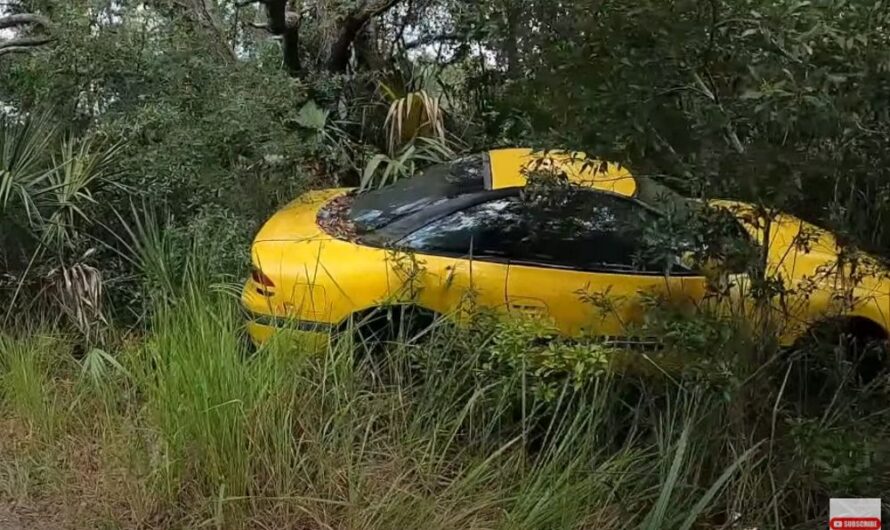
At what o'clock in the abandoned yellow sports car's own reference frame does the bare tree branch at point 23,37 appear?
The bare tree branch is roughly at 7 o'clock from the abandoned yellow sports car.

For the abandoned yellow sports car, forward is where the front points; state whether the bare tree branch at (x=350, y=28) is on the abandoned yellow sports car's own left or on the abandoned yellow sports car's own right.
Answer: on the abandoned yellow sports car's own left

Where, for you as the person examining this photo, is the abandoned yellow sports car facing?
facing to the right of the viewer

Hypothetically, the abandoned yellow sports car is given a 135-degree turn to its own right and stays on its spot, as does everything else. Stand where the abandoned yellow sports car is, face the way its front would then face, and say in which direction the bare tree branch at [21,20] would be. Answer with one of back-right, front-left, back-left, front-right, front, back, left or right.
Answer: right

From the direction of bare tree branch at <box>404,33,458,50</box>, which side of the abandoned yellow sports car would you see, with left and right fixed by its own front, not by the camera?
left

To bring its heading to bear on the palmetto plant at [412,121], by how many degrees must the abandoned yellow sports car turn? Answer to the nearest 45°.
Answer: approximately 90° to its left

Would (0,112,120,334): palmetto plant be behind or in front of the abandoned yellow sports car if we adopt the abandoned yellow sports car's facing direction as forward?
behind
